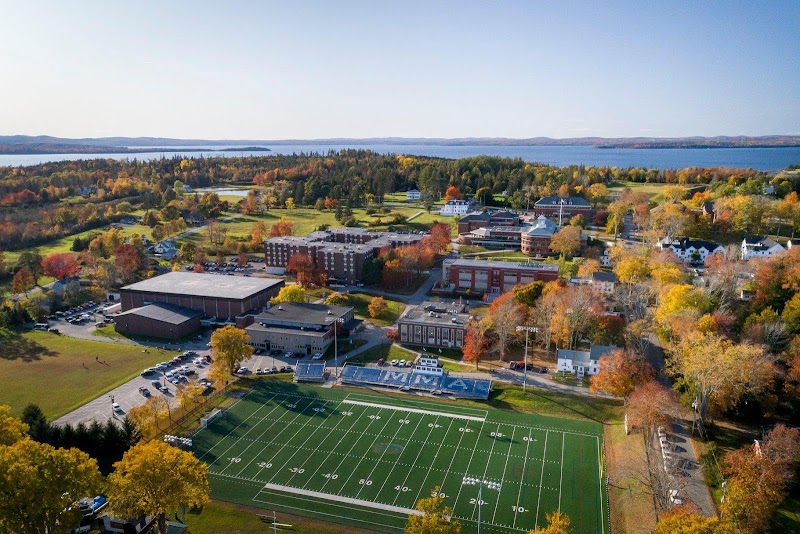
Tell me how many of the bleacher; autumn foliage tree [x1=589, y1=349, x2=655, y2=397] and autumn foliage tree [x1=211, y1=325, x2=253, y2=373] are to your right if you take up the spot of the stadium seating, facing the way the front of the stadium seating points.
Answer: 2

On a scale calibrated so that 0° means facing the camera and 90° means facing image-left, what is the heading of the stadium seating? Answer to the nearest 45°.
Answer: approximately 0°

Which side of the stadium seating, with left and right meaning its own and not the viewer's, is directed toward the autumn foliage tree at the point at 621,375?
left

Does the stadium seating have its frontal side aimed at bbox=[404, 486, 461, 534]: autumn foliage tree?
yes

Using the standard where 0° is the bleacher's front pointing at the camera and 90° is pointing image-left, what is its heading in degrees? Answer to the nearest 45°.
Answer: approximately 0°

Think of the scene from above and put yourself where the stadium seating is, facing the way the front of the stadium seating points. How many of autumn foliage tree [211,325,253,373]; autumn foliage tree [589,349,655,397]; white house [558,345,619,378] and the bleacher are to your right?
2

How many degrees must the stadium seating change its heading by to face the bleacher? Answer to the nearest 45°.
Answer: approximately 90° to its right

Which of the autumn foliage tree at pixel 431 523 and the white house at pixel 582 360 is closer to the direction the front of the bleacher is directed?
the autumn foliage tree

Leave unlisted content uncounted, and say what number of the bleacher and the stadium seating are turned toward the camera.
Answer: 2
